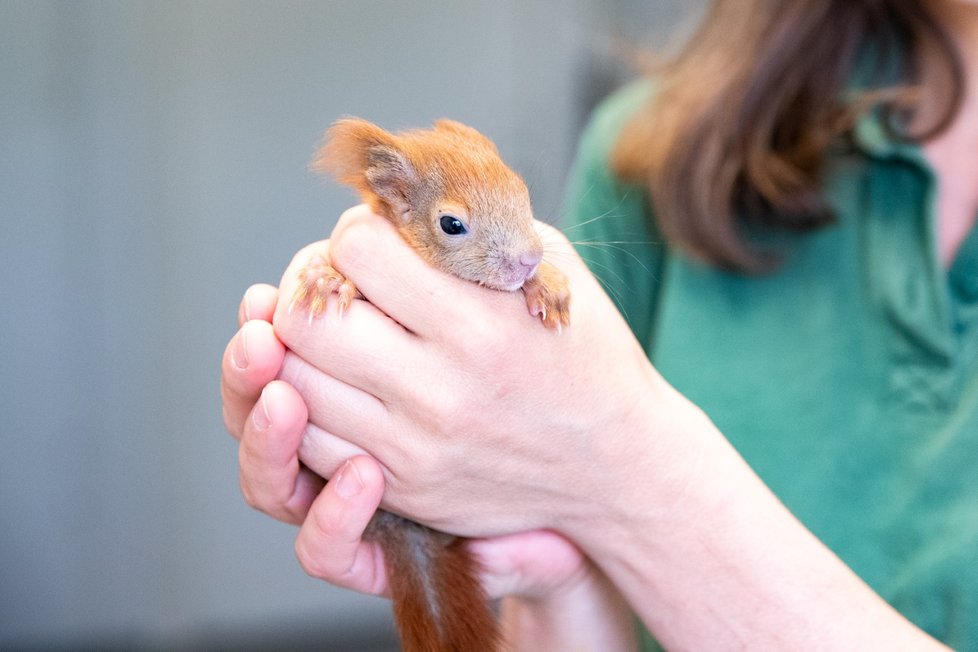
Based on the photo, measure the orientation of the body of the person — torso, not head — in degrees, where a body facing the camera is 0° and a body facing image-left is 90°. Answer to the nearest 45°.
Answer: approximately 0°
